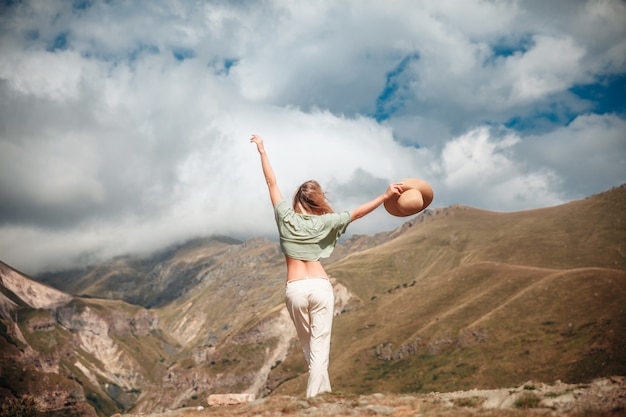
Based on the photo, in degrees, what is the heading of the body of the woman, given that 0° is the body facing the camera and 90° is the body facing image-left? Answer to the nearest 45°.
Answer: approximately 180°

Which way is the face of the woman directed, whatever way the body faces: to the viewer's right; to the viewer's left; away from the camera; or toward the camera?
away from the camera
